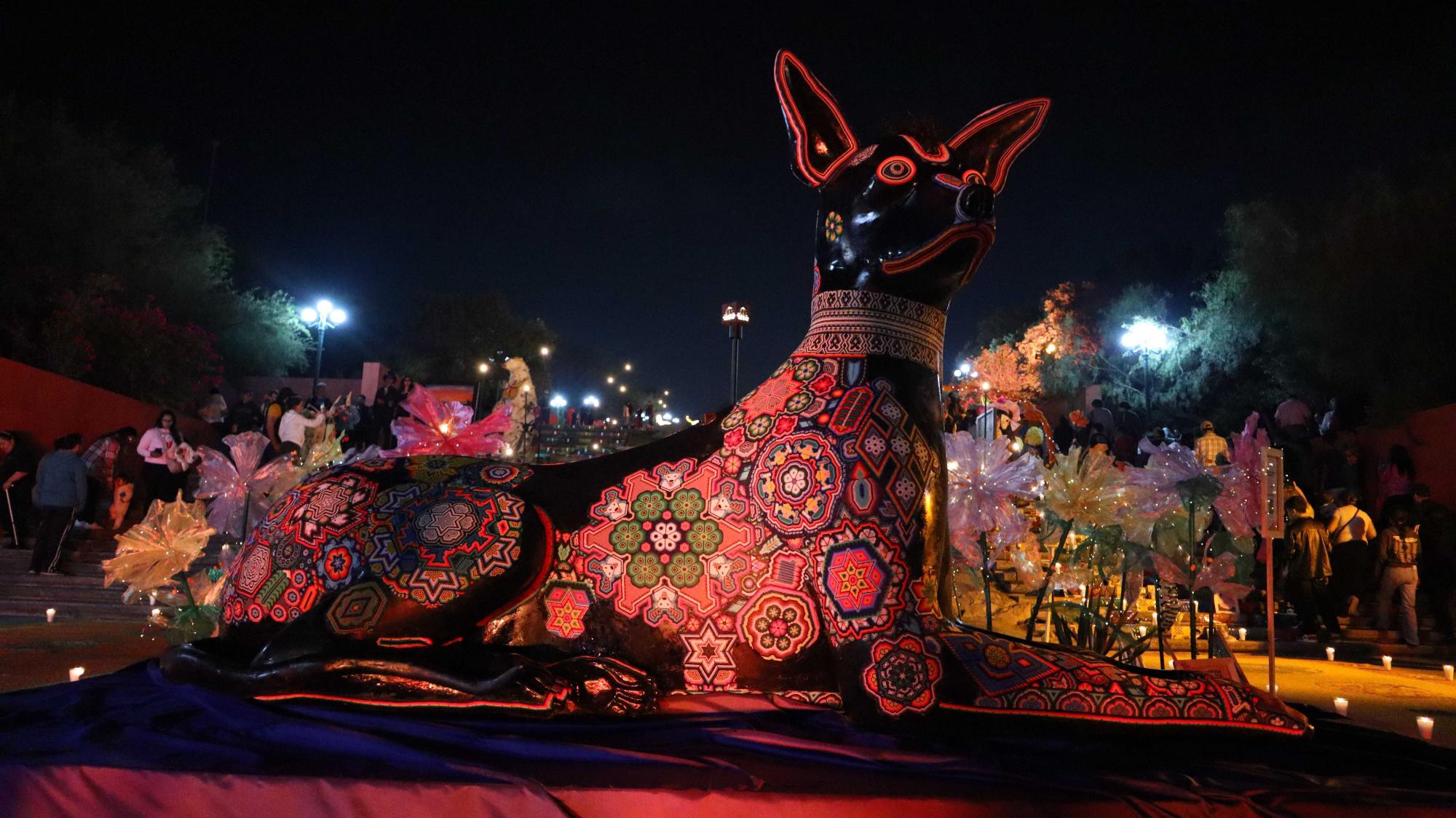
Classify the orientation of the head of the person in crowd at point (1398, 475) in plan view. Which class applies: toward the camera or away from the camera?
away from the camera

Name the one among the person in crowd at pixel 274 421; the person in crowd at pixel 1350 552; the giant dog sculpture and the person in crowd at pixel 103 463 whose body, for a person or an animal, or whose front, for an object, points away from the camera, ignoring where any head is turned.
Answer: the person in crowd at pixel 1350 552

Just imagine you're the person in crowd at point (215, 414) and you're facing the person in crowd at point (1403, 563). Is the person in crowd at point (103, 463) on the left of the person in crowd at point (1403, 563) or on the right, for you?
right

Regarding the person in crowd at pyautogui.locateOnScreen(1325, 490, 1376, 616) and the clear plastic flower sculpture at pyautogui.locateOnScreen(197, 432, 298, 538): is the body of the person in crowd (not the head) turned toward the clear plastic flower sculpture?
no

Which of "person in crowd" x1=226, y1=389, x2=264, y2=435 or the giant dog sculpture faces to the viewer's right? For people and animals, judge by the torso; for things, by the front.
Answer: the giant dog sculpture

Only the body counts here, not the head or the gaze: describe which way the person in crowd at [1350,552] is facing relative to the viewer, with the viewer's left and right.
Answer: facing away from the viewer

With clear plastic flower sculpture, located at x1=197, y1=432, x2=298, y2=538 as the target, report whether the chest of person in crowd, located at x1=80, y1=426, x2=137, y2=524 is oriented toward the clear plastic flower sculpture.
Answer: no

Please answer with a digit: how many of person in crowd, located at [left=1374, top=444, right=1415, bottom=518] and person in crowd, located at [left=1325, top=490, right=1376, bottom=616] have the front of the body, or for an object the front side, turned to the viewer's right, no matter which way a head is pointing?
0

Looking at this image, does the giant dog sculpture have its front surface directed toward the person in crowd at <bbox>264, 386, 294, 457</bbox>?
no

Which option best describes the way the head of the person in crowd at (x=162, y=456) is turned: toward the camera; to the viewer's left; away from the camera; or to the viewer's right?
toward the camera

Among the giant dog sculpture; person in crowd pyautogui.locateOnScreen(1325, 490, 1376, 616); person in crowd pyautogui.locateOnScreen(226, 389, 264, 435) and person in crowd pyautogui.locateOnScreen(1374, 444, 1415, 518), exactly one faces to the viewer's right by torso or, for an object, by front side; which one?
the giant dog sculpture

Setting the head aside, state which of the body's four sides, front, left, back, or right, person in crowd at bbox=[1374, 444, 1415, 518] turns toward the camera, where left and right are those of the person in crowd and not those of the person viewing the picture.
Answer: back
